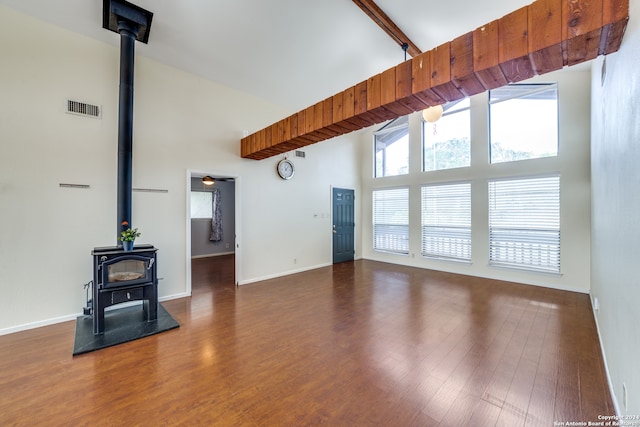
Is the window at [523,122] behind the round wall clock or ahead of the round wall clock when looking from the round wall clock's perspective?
ahead

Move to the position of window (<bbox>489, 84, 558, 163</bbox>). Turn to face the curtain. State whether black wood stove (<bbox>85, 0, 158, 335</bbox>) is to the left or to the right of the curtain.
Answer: left

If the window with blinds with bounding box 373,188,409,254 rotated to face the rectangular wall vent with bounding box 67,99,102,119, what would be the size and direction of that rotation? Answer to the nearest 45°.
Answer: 0° — it already faces it

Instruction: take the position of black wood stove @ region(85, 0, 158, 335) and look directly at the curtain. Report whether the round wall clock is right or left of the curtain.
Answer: right

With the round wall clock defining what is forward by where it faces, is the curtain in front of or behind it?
behind

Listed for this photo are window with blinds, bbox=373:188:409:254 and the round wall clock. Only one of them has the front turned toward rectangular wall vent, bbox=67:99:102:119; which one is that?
the window with blinds

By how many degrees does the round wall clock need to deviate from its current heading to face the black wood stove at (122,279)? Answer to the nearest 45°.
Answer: approximately 90° to its right

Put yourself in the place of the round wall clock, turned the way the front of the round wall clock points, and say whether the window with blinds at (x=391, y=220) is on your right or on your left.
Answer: on your left

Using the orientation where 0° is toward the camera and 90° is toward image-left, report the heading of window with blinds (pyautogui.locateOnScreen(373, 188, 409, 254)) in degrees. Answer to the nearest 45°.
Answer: approximately 45°

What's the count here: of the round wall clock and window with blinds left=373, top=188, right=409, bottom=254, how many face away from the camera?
0

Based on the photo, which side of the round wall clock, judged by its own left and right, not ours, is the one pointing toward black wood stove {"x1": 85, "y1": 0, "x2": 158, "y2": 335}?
right
